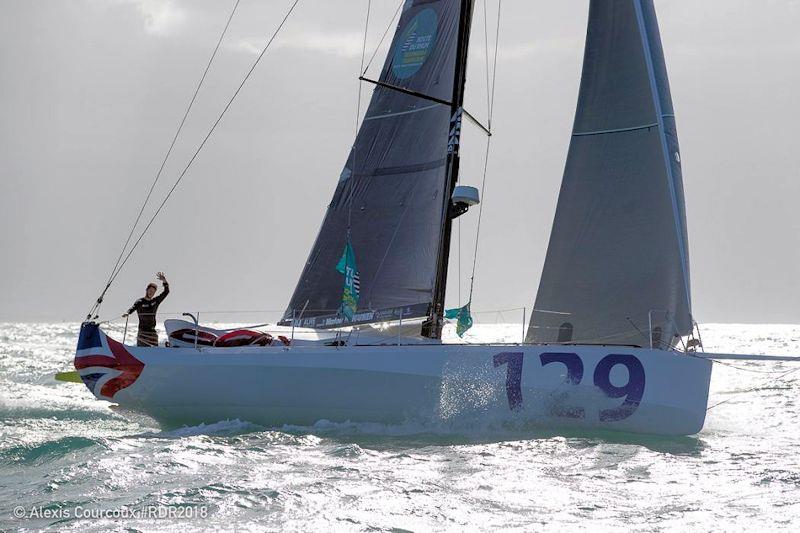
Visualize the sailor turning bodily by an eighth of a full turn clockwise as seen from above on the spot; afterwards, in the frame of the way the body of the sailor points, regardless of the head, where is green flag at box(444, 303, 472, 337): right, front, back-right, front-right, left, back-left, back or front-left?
back-left

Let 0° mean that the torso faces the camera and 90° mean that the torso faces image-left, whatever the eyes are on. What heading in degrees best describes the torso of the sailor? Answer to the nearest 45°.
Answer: approximately 0°

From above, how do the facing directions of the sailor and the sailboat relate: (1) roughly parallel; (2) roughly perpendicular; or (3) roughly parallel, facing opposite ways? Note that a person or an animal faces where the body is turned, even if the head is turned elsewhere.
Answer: roughly perpendicular

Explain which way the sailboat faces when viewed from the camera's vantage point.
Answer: facing to the right of the viewer

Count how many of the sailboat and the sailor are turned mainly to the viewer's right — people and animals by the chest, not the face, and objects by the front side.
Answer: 1
